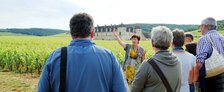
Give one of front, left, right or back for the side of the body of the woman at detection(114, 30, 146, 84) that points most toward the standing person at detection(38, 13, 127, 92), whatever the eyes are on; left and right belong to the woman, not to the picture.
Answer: front

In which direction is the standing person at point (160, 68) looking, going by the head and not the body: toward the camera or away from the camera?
away from the camera

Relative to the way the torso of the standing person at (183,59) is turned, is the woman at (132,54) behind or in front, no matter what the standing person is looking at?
in front

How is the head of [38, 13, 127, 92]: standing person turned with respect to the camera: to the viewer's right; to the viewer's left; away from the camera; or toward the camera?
away from the camera

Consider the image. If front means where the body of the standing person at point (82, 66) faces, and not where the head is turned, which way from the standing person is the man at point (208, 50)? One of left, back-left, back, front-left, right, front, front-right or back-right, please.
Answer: front-right

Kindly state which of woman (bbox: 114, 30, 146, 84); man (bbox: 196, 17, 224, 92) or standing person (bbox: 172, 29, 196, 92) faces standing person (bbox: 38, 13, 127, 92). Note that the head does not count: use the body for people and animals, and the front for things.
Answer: the woman

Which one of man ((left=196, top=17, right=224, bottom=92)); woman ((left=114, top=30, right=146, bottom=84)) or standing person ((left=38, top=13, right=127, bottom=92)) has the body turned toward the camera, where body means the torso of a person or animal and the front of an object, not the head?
the woman

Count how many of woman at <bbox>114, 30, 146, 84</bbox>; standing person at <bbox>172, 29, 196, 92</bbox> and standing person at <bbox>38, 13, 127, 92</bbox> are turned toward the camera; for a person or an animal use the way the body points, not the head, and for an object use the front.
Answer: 1

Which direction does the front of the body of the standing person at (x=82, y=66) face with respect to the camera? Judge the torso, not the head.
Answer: away from the camera

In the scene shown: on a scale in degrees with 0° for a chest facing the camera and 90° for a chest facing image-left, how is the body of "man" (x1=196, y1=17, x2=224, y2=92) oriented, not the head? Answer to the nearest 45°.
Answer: approximately 135°
